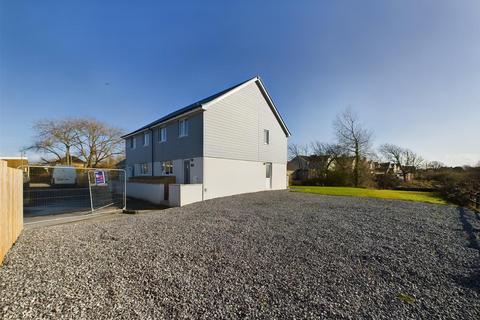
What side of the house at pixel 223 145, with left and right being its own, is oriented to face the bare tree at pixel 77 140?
right

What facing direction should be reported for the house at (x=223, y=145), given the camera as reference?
facing the viewer and to the left of the viewer

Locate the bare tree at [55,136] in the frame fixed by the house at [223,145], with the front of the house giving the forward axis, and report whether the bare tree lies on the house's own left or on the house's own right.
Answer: on the house's own right

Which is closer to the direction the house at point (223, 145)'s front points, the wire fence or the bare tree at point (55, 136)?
the wire fence

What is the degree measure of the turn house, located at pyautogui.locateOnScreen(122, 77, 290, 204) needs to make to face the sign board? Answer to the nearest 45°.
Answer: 0° — it already faces it

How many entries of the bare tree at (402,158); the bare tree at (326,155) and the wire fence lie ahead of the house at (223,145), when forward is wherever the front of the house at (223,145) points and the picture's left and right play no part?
1

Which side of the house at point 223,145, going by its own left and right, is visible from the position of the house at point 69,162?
right

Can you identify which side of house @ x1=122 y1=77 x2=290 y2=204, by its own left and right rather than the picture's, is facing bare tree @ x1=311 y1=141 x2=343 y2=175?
back

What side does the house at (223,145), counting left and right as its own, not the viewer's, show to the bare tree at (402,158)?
back
